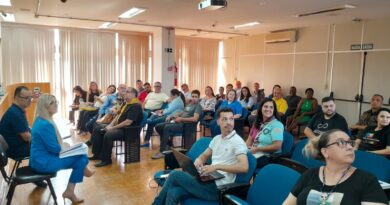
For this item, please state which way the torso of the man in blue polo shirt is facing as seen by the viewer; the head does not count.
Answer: to the viewer's right

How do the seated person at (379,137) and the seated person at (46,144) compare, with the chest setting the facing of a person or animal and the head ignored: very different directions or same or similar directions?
very different directions

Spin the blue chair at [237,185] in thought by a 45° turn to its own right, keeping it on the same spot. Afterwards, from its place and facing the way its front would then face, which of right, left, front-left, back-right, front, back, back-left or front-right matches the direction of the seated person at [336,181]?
back-left

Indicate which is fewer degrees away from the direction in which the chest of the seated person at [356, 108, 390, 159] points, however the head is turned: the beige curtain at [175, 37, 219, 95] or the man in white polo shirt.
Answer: the man in white polo shirt

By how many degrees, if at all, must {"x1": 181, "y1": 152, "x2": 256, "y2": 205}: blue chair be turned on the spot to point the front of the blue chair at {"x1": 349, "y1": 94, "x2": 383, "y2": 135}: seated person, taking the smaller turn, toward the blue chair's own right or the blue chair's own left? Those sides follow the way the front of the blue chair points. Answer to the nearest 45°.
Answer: approximately 180°

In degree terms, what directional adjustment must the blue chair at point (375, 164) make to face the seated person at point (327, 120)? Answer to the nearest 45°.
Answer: approximately 90° to its right

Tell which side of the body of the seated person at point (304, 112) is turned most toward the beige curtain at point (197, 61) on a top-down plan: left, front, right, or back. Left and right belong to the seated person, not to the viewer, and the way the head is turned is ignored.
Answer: right

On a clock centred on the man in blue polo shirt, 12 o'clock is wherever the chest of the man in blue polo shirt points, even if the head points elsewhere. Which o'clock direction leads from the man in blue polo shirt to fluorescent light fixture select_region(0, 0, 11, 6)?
The fluorescent light fixture is roughly at 9 o'clock from the man in blue polo shirt.
